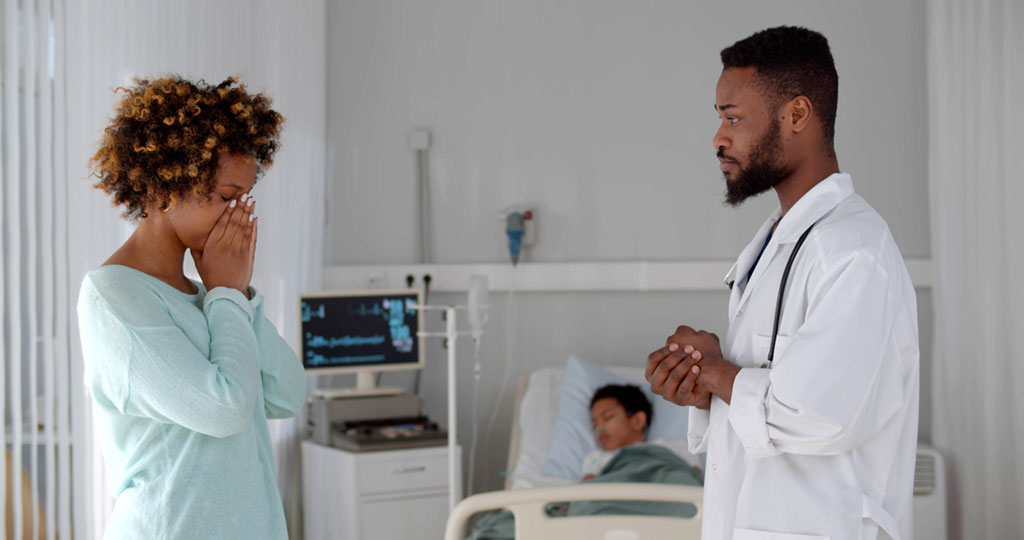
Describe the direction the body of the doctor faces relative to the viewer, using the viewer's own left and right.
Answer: facing to the left of the viewer

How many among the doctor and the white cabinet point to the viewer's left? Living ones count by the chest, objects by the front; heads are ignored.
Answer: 1

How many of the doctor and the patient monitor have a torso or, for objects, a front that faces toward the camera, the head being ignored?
1

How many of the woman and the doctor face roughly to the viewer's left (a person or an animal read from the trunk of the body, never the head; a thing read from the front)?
1

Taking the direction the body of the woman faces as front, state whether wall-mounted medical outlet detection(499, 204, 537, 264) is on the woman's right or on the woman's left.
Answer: on the woman's left

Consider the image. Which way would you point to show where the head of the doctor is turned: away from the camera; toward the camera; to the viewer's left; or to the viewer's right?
to the viewer's left

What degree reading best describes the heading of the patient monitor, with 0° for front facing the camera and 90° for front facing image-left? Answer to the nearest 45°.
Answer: approximately 0°
